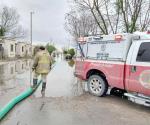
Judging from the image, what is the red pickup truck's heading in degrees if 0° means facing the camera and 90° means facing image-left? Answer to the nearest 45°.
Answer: approximately 315°

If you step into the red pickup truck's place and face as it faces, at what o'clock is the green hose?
The green hose is roughly at 4 o'clock from the red pickup truck.

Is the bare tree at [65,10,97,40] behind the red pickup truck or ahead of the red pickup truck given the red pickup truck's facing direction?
behind

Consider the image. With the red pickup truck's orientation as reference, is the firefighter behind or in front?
behind
